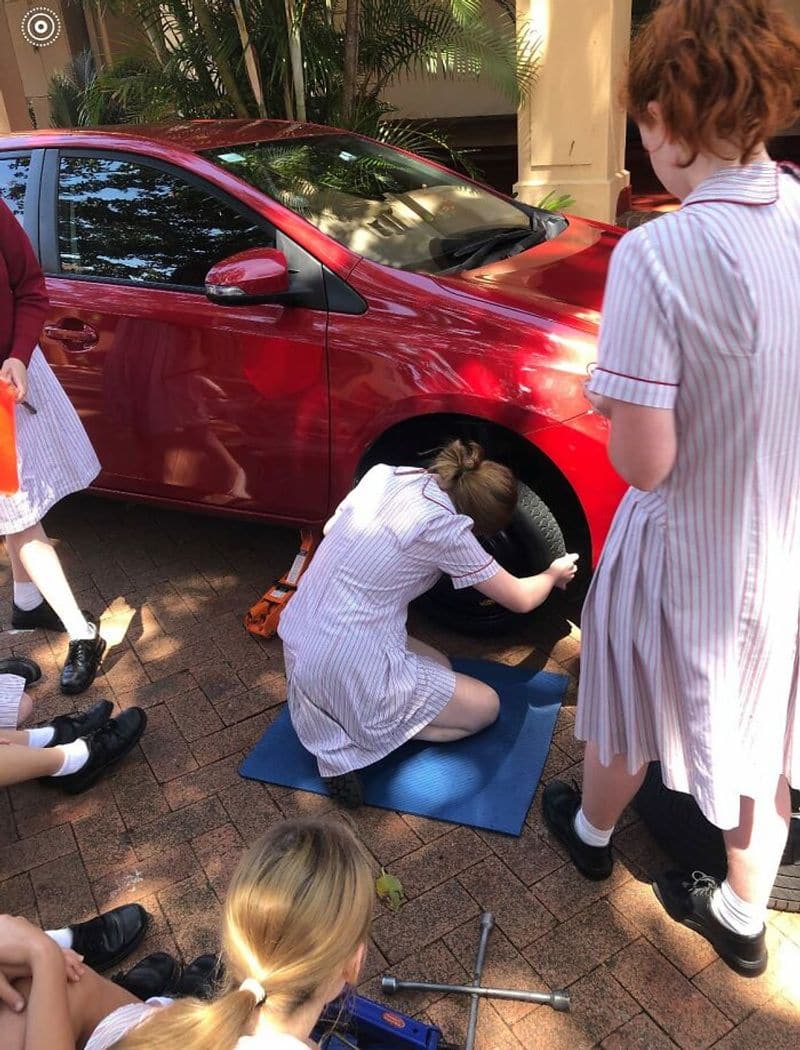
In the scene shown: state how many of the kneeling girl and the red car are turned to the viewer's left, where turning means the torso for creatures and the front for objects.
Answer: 0

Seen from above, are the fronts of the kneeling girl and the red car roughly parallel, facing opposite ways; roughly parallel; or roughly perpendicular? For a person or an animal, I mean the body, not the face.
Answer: roughly perpendicular

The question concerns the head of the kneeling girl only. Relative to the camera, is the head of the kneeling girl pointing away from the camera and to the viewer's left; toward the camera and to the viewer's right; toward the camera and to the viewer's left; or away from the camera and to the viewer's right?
away from the camera and to the viewer's right

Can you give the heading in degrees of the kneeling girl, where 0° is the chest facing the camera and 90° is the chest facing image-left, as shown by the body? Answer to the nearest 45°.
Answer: approximately 225°

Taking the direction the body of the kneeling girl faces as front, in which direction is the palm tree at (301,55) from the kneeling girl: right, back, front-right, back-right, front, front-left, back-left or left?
front-left

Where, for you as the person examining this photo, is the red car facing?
facing the viewer and to the right of the viewer

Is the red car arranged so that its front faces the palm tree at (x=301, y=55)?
no
